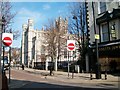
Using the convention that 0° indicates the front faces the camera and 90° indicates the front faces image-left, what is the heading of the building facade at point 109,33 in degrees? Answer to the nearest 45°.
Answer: approximately 45°
